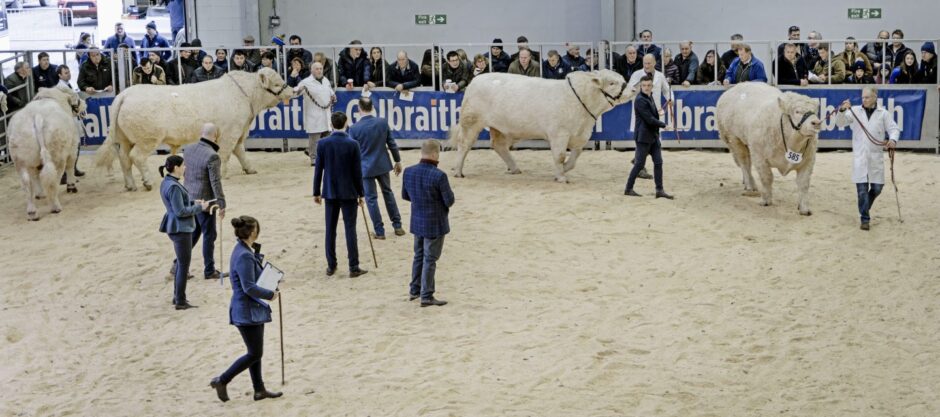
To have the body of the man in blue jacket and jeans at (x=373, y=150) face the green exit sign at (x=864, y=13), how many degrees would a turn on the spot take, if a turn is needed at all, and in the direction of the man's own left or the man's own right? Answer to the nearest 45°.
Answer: approximately 45° to the man's own right

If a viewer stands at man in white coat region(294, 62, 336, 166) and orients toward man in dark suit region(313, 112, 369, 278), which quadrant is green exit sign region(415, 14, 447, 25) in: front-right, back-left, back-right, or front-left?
back-left

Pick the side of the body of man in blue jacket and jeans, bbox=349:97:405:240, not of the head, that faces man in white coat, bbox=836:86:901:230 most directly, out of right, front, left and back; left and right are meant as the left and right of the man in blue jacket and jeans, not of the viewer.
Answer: right

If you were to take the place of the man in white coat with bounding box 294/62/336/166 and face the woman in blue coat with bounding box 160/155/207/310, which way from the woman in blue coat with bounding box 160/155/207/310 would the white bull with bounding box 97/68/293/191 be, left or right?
right

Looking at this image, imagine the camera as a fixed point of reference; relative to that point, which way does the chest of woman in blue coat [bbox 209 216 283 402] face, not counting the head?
to the viewer's right

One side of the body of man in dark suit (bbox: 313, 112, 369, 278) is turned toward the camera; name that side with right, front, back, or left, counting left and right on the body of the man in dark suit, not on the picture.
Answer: back

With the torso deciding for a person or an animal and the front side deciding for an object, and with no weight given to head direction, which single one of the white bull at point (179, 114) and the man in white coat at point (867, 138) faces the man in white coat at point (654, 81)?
the white bull

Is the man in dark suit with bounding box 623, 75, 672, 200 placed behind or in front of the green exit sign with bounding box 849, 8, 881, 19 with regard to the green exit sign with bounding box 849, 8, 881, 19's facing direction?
in front

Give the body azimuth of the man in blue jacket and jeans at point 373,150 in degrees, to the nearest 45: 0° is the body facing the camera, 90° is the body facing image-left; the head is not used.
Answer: approximately 180°

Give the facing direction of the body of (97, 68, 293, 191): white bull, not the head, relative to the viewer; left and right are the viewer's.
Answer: facing to the right of the viewer

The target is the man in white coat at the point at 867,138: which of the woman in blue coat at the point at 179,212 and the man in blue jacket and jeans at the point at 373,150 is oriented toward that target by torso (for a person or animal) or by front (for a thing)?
the woman in blue coat

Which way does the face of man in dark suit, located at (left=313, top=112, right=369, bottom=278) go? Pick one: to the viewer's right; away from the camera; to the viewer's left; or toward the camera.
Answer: away from the camera

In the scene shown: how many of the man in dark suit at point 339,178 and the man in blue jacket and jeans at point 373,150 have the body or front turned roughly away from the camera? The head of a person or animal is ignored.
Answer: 2

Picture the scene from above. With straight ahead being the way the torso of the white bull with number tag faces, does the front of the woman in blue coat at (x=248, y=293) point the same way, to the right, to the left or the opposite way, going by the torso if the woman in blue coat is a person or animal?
to the left
